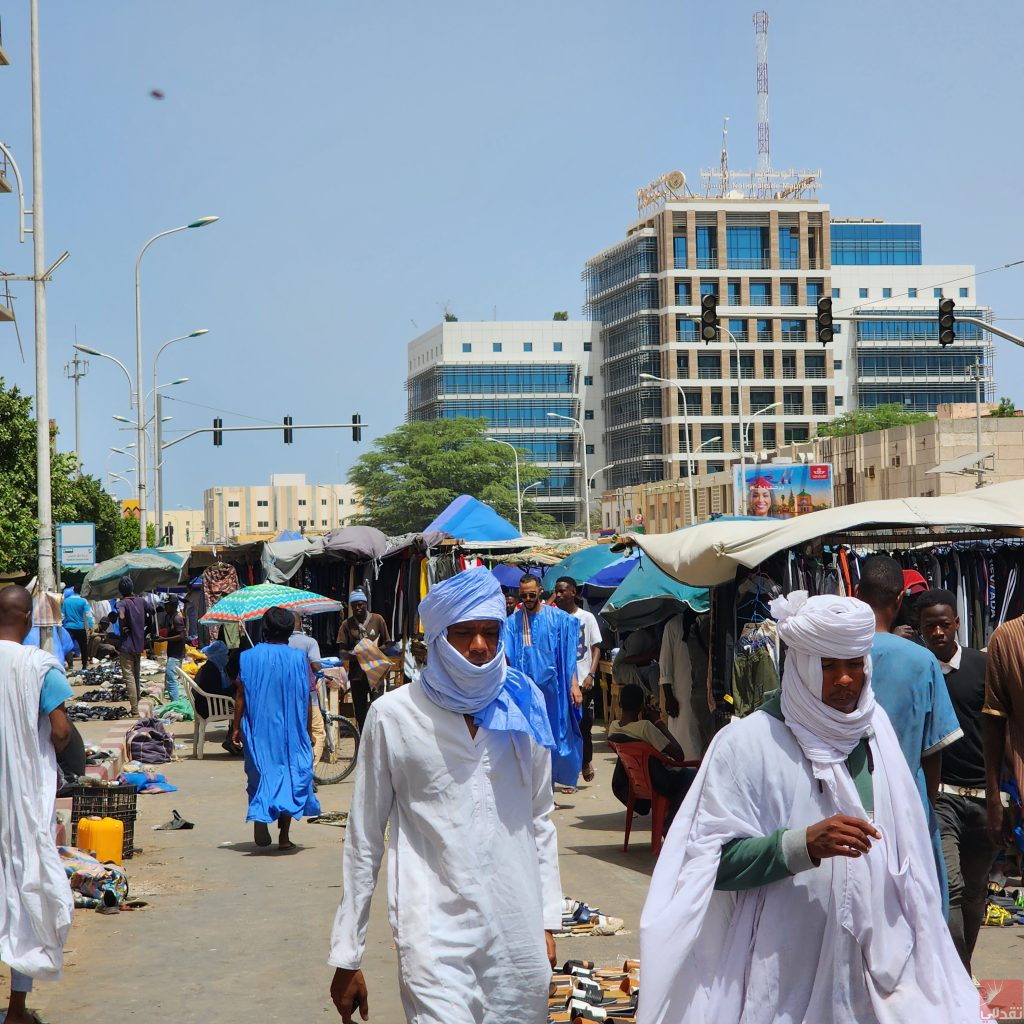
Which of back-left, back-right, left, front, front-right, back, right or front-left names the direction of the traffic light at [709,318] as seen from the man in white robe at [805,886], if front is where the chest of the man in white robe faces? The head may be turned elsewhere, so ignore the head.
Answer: back-left

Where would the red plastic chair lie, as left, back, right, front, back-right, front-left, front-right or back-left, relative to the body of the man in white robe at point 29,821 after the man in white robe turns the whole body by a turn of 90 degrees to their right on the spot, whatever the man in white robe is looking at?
front-left

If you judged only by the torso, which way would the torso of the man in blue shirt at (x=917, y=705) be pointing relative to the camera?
away from the camera

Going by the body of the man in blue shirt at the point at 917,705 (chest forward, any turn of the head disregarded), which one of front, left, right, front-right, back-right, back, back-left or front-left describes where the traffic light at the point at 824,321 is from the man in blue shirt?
front

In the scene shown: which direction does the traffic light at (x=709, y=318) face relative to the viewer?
toward the camera

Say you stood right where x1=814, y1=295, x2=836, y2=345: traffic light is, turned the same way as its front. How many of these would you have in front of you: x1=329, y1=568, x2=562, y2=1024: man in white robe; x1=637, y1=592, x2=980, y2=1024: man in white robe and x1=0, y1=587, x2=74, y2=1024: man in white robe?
3

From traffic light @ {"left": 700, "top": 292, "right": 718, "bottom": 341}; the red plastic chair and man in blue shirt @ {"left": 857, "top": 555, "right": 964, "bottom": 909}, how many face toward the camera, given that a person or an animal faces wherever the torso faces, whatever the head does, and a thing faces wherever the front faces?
1

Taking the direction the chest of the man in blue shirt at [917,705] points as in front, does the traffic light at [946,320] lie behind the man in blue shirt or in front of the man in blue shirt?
in front

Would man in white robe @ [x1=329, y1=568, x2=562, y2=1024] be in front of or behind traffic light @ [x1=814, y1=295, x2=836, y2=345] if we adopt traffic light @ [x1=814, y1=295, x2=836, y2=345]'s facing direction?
in front

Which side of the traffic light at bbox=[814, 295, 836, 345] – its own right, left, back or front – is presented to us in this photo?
front

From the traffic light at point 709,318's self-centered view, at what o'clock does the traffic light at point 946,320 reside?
the traffic light at point 946,320 is roughly at 9 o'clock from the traffic light at point 709,318.

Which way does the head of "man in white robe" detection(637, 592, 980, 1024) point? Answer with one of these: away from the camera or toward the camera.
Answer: toward the camera
